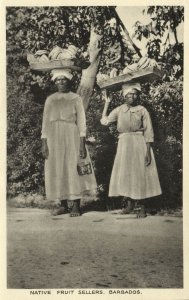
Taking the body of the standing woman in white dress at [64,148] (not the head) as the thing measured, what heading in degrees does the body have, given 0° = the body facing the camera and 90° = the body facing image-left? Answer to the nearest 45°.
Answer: approximately 0°
